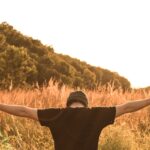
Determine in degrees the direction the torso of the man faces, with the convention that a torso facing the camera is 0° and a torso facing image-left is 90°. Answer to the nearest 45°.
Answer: approximately 180°
